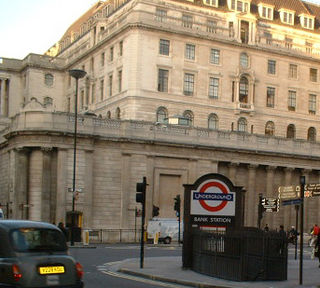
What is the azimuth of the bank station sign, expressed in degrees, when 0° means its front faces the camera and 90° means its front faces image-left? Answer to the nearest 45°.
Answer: approximately 0°

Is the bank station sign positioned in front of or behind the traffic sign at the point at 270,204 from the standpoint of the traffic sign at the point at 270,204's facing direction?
in front

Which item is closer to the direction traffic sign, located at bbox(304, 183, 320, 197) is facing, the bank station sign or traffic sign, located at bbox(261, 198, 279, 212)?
the bank station sign

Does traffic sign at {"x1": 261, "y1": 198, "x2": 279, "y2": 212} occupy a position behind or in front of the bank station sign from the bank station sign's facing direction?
behind
